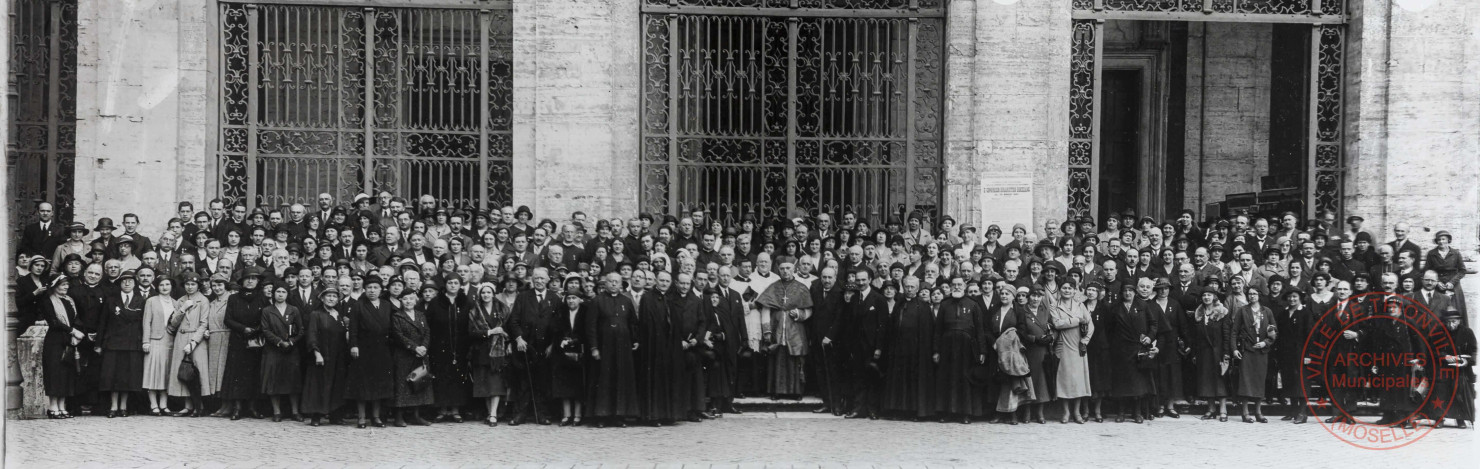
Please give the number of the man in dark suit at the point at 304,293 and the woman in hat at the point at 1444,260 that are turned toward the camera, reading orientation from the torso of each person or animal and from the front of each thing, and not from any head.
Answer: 2

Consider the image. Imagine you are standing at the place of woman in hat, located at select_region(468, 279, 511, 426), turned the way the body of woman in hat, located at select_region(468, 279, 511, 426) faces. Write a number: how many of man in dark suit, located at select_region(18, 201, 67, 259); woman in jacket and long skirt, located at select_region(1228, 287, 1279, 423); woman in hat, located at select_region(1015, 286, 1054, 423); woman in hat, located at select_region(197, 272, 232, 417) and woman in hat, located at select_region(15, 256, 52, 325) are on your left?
2

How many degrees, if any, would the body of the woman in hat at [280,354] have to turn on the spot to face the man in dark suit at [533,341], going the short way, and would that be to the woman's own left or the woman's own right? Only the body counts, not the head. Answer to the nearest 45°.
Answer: approximately 90° to the woman's own left

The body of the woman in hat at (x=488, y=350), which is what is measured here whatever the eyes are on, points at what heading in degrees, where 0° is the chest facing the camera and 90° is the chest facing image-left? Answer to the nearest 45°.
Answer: approximately 0°

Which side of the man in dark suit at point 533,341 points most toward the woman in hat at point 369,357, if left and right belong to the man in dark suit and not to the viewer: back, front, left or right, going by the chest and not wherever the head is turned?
right

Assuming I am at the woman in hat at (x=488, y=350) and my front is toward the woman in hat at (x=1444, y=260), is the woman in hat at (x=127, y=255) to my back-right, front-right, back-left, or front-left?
back-left

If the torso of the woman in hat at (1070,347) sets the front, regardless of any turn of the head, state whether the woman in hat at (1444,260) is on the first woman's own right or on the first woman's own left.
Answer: on the first woman's own left

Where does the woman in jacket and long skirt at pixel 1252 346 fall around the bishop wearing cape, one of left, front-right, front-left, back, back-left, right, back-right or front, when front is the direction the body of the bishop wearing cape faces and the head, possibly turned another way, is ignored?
left

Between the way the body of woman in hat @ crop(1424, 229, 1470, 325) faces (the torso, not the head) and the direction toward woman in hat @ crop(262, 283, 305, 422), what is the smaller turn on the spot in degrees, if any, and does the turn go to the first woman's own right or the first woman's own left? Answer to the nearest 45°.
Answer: approximately 45° to the first woman's own right

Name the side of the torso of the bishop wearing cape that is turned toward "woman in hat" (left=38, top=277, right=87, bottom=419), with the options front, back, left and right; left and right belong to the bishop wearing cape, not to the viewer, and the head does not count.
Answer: right

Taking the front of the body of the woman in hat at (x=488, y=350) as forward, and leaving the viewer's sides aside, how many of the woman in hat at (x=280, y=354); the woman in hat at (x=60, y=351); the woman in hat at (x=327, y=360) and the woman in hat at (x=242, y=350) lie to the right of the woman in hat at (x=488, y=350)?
4
